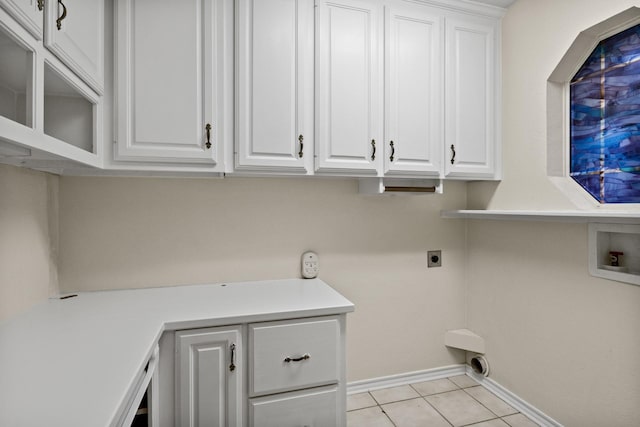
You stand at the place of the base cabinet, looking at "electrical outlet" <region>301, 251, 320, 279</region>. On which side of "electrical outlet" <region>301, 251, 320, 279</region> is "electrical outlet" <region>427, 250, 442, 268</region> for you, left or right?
right

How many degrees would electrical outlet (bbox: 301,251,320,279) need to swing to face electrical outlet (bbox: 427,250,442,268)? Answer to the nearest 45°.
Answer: approximately 90° to its left

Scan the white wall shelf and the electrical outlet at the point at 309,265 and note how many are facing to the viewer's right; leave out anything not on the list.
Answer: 0

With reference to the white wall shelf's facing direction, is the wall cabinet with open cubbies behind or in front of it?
in front

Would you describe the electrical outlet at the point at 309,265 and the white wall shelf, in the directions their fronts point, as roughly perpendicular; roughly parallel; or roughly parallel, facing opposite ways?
roughly perpendicular

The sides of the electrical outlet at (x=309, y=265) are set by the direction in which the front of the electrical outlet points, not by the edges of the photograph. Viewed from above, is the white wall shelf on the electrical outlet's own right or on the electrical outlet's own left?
on the electrical outlet's own left

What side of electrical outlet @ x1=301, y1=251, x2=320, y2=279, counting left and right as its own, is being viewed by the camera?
front

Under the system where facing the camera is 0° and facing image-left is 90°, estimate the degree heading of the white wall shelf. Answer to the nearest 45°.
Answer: approximately 45°

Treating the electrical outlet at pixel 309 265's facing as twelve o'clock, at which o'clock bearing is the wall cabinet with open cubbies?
The wall cabinet with open cubbies is roughly at 1 o'clock from the electrical outlet.

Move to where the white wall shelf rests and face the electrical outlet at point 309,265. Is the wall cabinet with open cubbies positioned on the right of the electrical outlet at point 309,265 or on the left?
left

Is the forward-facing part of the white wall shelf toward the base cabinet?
yes

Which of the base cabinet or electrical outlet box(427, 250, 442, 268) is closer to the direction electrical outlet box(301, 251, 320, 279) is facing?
the base cabinet

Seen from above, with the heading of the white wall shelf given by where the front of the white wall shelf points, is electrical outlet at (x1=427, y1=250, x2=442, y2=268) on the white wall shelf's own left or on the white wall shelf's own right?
on the white wall shelf's own right
